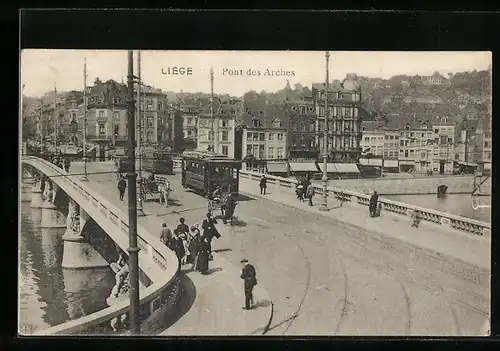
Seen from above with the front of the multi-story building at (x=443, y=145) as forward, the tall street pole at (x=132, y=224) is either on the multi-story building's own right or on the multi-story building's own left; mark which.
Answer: on the multi-story building's own right

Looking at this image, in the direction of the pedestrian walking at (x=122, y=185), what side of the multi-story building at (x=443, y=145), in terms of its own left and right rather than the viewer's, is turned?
right

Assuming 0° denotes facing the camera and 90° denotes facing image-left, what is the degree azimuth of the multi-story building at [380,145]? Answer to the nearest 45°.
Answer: approximately 0°

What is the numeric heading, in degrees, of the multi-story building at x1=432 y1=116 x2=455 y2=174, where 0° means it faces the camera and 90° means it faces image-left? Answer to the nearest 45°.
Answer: approximately 0°
